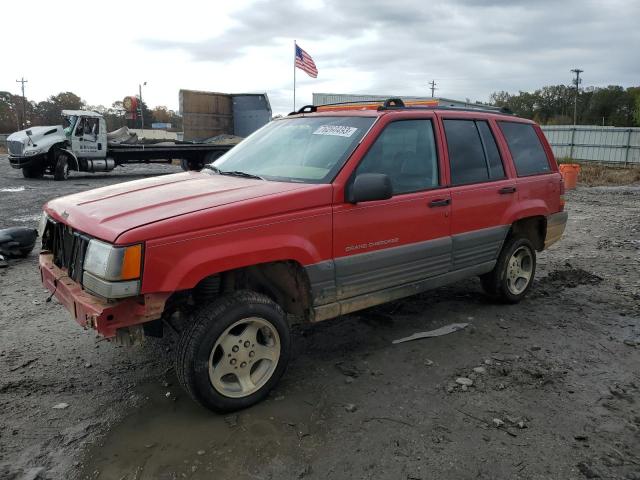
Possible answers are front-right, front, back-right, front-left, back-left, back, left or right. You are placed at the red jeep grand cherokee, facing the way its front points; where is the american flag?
back-right

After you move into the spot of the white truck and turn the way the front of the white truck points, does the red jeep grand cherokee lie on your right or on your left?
on your left

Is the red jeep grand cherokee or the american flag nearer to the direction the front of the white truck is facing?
the red jeep grand cherokee

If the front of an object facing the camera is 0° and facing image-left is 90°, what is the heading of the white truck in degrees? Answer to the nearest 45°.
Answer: approximately 45°

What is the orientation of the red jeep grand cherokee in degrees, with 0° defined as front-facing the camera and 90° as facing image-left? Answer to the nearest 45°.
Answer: approximately 45°

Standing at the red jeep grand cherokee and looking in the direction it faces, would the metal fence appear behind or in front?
behind
